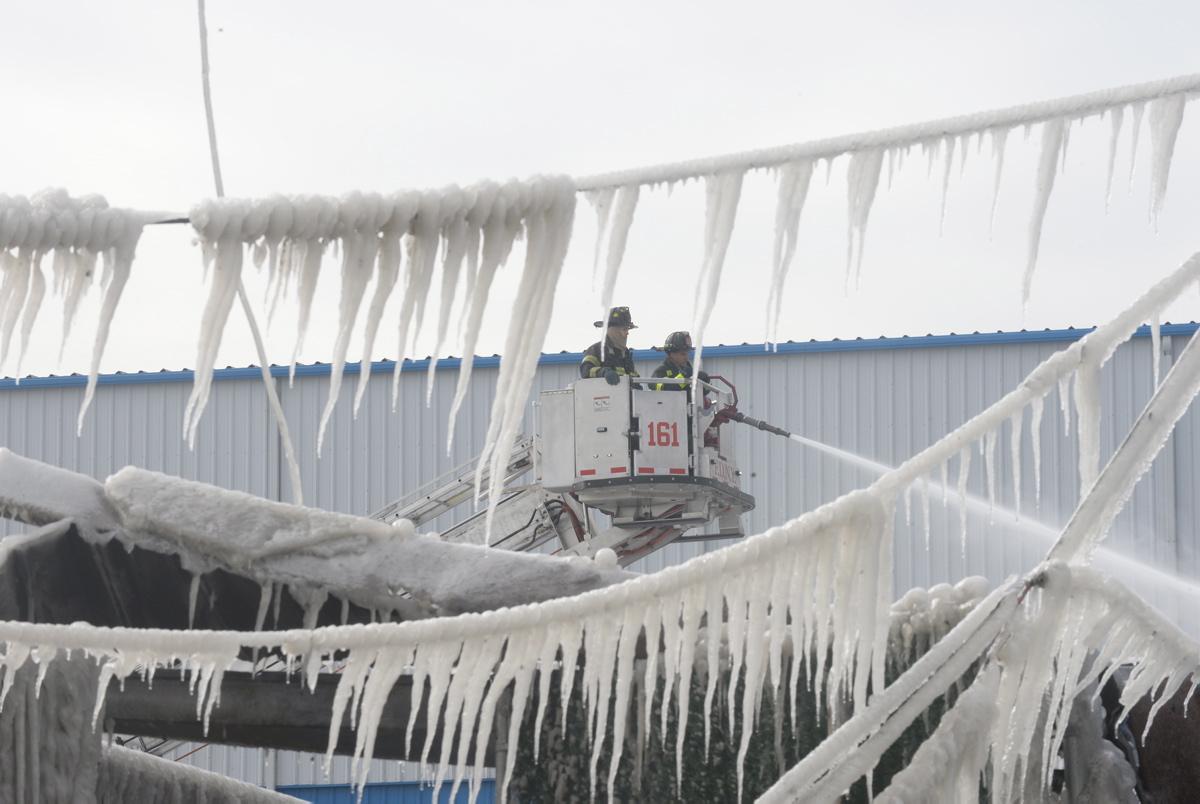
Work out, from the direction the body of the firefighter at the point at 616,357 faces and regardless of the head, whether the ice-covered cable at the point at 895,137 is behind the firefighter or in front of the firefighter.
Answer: in front

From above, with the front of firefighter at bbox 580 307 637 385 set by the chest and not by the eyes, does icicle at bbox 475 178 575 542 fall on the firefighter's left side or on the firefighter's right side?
on the firefighter's right side

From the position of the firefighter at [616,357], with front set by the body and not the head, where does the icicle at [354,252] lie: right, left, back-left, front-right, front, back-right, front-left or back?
front-right

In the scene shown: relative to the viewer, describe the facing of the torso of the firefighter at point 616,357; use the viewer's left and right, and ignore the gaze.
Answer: facing the viewer and to the right of the viewer

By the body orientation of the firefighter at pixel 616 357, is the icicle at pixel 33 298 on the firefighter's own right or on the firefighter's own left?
on the firefighter's own right

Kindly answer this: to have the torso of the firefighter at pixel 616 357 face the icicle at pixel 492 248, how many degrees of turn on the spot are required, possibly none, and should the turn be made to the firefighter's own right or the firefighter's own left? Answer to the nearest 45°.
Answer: approximately 45° to the firefighter's own right

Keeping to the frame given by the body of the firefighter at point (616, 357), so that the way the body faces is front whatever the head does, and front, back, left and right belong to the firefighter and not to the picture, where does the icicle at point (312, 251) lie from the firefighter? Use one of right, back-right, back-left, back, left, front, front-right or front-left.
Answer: front-right

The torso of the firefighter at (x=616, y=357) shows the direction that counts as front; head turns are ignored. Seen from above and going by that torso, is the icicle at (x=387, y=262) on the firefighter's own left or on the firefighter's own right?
on the firefighter's own right
